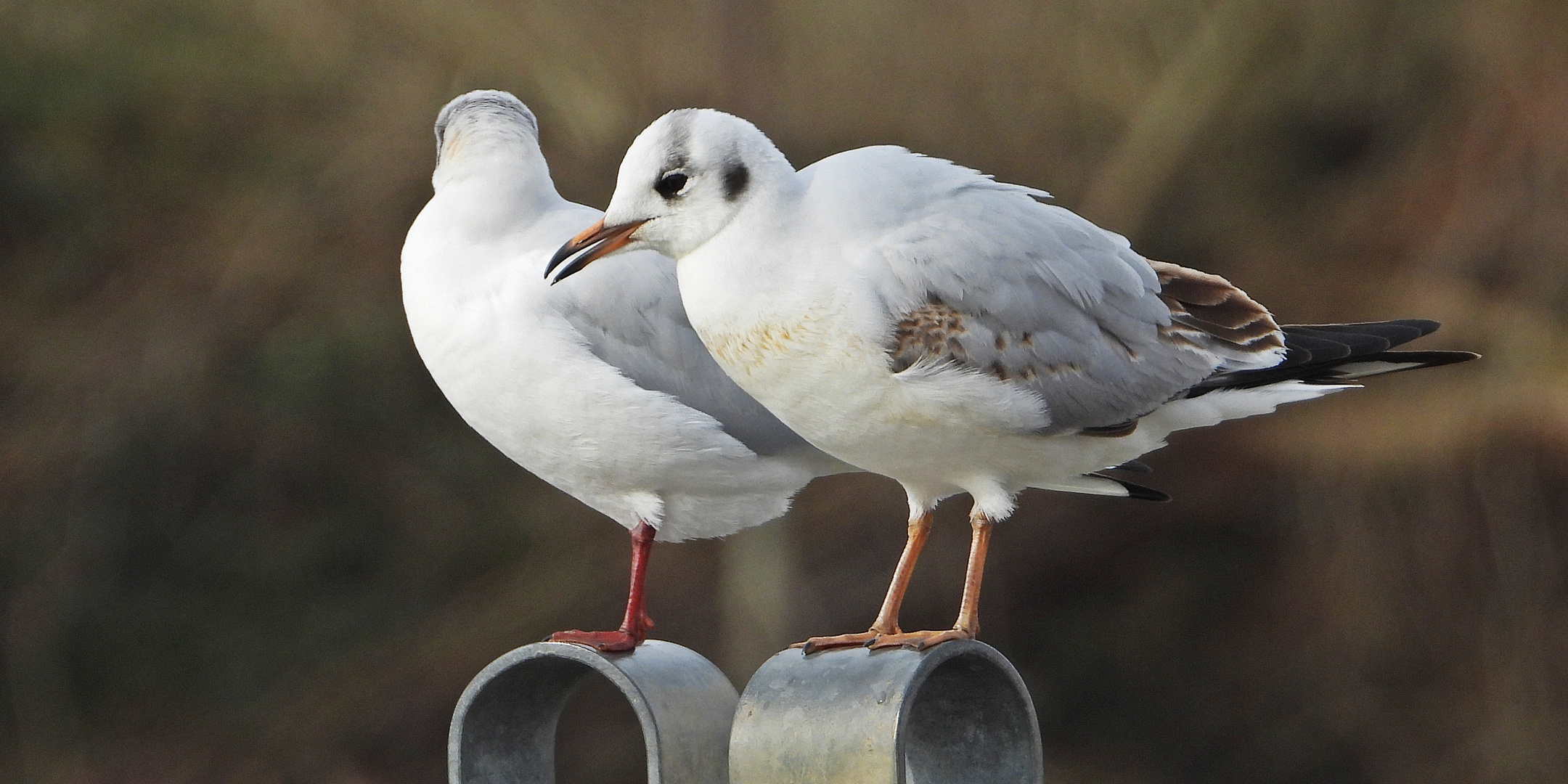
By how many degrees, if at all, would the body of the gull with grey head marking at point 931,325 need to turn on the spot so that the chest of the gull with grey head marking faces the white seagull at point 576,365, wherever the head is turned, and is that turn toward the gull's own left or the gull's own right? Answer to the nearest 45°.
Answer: approximately 45° to the gull's own right

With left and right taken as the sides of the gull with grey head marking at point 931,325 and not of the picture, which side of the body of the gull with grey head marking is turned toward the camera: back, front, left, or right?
left
